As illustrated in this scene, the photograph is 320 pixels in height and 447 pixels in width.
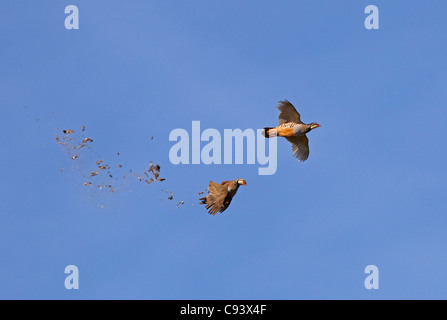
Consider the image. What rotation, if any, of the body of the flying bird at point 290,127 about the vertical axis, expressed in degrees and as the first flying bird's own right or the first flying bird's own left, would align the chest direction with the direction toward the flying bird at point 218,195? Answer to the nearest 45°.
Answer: approximately 135° to the first flying bird's own right

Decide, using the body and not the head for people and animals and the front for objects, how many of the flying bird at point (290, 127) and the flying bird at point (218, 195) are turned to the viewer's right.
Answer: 2

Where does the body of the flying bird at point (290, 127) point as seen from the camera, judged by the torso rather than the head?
to the viewer's right

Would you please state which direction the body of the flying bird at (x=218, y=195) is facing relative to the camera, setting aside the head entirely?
to the viewer's right

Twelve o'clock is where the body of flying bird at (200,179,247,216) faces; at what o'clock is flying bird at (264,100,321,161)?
flying bird at (264,100,321,161) is roughly at 11 o'clock from flying bird at (200,179,247,216).
